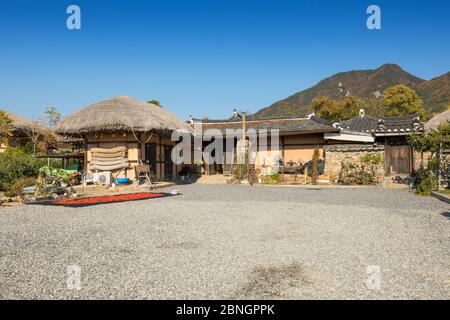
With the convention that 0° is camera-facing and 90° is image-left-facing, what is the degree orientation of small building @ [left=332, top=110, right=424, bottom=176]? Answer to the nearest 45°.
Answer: approximately 0°

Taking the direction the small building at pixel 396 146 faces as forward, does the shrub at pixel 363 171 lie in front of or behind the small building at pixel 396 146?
in front

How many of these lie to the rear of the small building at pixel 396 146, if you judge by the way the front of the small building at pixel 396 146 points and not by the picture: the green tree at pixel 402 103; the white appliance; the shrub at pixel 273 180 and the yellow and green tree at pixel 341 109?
2

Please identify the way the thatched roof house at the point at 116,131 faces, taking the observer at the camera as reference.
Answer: facing the viewer and to the right of the viewer

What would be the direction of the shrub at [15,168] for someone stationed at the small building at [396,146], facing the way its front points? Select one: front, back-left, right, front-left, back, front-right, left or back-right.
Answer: front-right

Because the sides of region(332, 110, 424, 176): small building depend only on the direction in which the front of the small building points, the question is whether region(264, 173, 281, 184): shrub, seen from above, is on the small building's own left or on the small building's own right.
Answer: on the small building's own right

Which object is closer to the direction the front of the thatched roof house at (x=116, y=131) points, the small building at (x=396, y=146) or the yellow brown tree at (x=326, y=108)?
the small building

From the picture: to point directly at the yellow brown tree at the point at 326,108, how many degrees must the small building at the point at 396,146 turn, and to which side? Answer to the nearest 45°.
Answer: approximately 180°

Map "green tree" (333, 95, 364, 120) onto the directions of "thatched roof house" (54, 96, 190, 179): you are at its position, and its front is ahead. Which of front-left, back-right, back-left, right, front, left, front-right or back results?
left

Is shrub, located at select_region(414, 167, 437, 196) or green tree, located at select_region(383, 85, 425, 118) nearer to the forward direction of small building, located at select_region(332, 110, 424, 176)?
the shrub

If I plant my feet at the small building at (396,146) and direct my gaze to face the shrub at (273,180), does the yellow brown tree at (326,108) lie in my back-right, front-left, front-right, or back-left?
back-right

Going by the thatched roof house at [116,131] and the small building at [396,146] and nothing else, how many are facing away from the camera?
0

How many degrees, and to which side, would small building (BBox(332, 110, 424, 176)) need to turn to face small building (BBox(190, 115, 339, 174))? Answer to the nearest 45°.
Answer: approximately 90° to its right

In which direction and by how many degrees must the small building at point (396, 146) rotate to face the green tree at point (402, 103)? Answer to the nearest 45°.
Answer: approximately 180°

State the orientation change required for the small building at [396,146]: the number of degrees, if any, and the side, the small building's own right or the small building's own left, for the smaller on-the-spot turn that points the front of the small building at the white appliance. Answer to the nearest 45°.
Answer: approximately 45° to the small building's own right
